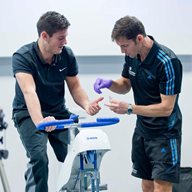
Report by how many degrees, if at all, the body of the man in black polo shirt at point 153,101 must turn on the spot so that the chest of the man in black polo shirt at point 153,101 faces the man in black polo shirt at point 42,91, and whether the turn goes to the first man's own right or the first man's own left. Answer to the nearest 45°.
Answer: approximately 45° to the first man's own right

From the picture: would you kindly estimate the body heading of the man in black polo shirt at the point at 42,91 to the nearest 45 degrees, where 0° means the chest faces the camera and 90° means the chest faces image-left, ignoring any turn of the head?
approximately 315°

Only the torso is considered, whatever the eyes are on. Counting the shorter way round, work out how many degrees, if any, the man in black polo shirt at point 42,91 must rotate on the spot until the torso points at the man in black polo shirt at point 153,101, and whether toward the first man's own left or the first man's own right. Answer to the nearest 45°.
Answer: approximately 45° to the first man's own left

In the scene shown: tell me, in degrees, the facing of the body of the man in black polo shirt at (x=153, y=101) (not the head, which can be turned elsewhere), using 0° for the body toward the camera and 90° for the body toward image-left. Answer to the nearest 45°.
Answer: approximately 45°
